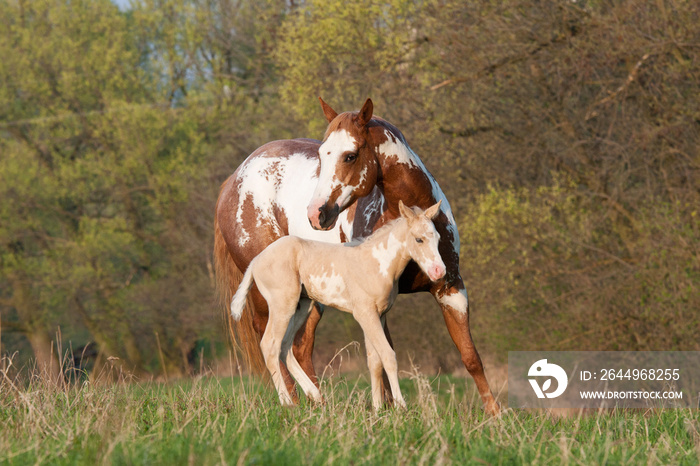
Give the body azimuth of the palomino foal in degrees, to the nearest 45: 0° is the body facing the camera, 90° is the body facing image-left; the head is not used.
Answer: approximately 270°
